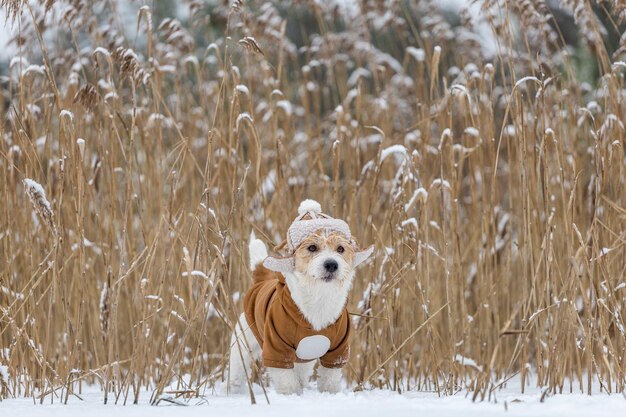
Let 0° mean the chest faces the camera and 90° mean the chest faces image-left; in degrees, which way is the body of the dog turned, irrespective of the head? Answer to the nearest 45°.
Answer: approximately 315°
